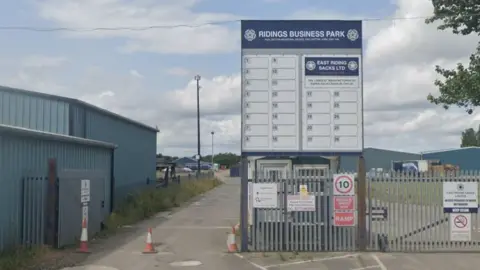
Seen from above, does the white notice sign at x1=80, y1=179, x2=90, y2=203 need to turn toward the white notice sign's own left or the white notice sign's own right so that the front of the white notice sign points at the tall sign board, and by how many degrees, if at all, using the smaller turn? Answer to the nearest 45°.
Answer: approximately 45° to the white notice sign's own left

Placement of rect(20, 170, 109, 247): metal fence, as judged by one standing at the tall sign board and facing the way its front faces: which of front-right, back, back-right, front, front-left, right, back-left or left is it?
right

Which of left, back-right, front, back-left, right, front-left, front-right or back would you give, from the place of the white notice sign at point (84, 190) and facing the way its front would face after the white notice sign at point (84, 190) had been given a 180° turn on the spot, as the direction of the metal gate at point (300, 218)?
back-right

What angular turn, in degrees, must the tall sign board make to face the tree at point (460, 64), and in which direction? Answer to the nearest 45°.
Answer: approximately 135° to its left

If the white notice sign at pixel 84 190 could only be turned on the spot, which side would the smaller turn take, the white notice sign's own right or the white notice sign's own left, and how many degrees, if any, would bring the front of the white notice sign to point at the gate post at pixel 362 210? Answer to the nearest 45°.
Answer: approximately 45° to the white notice sign's own left

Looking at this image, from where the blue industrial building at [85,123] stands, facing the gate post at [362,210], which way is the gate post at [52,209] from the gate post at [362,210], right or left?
right

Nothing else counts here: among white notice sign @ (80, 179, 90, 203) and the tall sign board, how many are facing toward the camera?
2

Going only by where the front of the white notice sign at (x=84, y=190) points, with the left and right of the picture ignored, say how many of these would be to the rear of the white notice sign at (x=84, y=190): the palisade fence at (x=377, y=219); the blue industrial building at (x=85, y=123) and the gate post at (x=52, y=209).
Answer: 1

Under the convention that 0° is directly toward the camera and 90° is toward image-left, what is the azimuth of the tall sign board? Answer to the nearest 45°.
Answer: approximately 0°

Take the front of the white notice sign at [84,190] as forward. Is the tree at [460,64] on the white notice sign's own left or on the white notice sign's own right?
on the white notice sign's own left

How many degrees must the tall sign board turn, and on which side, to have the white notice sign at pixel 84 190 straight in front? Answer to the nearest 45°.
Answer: approximately 90° to its right
